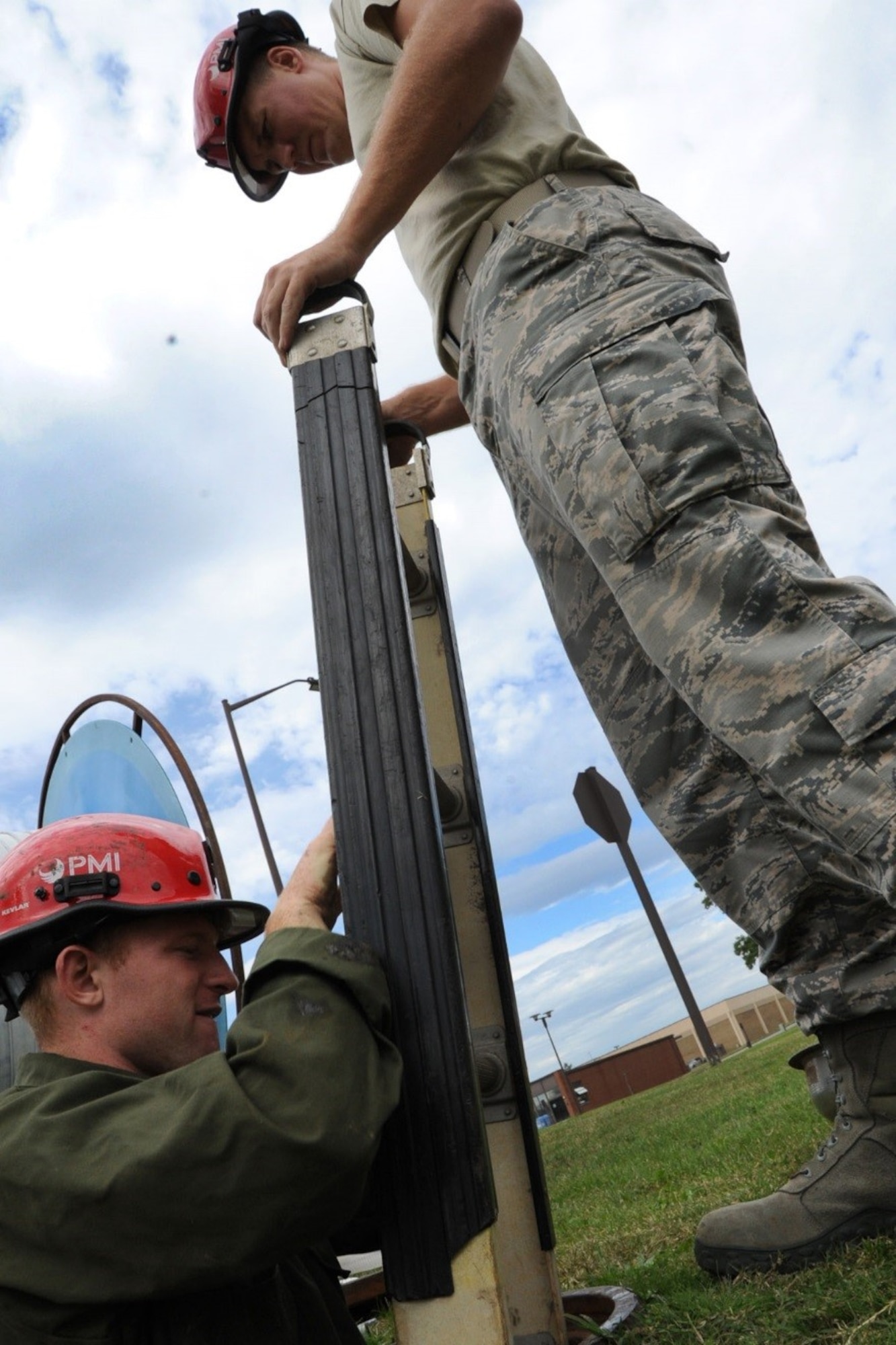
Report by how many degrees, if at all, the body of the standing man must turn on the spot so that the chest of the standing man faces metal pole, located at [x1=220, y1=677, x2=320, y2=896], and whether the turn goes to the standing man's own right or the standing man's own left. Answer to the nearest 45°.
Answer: approximately 90° to the standing man's own right

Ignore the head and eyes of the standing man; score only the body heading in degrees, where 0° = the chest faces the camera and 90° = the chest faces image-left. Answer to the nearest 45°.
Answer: approximately 90°
